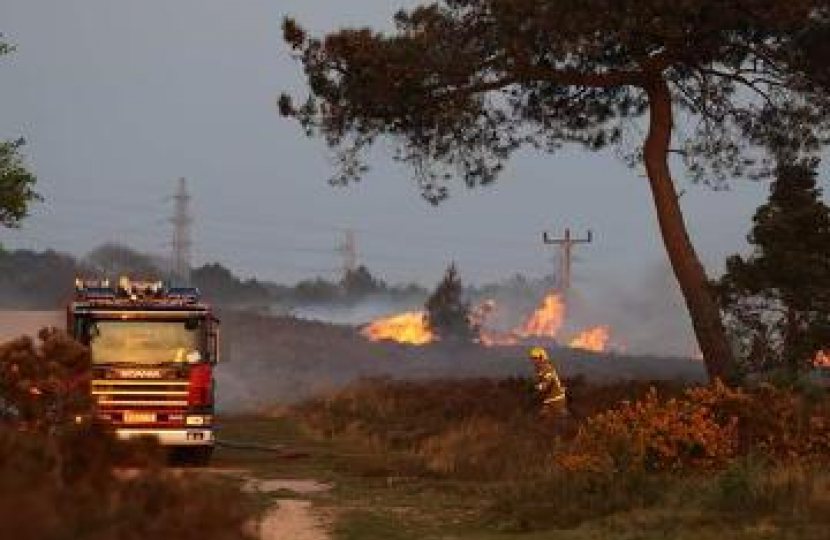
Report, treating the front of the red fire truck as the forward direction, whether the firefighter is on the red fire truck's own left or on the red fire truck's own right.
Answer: on the red fire truck's own left

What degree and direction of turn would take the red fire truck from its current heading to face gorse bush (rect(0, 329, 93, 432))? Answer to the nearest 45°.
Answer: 0° — it already faces it

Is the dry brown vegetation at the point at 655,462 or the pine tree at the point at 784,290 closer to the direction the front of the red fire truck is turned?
the dry brown vegetation

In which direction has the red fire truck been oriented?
toward the camera

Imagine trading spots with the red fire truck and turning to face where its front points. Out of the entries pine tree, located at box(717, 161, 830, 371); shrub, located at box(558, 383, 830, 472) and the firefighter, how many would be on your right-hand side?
0

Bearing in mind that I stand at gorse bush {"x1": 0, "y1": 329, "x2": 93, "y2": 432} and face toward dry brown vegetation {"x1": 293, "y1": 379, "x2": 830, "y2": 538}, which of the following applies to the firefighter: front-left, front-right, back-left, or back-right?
front-left

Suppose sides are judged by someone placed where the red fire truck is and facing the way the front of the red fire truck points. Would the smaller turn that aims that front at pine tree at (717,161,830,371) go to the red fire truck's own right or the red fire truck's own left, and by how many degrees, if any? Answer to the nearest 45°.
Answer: approximately 90° to the red fire truck's own left

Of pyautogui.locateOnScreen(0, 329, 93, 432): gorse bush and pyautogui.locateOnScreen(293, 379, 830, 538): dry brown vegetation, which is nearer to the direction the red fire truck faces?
the gorse bush

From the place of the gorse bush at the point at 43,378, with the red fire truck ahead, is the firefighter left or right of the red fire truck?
right

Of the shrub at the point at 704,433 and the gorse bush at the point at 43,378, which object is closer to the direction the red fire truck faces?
the gorse bush

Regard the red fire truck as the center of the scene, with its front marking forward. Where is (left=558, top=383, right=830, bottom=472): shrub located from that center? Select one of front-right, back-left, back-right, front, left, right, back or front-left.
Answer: front-left

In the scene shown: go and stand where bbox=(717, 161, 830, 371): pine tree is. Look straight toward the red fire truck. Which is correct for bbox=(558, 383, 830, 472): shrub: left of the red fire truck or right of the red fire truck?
left

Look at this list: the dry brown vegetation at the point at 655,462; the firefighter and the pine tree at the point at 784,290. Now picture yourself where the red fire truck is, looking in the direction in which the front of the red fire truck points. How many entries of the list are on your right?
0
